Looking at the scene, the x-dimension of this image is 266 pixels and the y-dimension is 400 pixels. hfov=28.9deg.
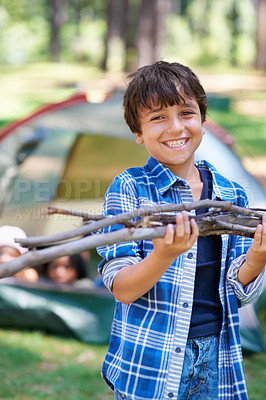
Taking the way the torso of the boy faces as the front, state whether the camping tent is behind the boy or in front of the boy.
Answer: behind

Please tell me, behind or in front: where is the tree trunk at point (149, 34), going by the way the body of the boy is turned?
behind

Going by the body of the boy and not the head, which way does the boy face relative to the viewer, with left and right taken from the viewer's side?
facing the viewer and to the right of the viewer

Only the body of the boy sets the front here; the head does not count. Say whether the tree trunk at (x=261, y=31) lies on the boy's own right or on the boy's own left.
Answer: on the boy's own left

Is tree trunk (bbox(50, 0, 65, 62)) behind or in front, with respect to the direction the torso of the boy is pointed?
behind
